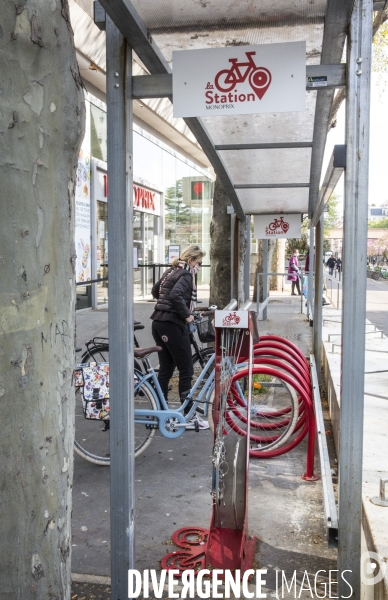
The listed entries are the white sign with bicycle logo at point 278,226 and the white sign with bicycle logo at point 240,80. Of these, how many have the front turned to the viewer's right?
0

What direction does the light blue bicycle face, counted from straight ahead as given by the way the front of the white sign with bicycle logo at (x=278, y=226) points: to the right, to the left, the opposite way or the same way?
to the left

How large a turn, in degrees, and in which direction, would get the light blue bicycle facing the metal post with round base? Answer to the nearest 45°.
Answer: approximately 45° to its right

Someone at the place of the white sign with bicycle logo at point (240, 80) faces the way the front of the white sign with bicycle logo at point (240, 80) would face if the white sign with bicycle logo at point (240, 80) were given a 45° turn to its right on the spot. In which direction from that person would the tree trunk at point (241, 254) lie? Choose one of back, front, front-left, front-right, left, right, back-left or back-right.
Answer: back-right

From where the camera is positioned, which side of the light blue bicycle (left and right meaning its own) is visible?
right

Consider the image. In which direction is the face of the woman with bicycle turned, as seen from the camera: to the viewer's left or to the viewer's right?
to the viewer's right

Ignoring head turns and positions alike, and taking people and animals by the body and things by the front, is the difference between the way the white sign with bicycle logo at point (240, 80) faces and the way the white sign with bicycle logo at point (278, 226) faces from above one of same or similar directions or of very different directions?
same or similar directions

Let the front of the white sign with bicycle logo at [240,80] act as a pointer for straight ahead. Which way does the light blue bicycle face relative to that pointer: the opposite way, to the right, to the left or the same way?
to the left

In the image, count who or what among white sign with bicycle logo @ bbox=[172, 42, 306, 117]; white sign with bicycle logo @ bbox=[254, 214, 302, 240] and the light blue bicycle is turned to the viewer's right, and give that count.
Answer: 1

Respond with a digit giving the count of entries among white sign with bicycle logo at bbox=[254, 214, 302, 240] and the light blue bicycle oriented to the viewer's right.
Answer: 1

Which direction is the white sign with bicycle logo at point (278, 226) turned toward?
toward the camera
